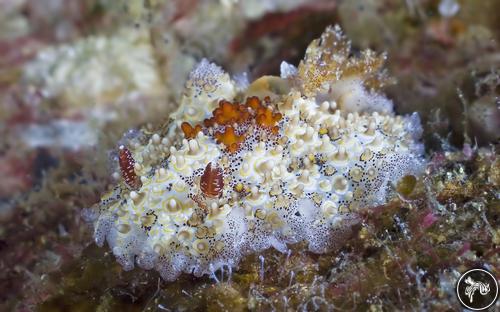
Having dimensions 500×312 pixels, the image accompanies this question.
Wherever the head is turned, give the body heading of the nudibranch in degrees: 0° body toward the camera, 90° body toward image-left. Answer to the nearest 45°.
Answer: approximately 45°
